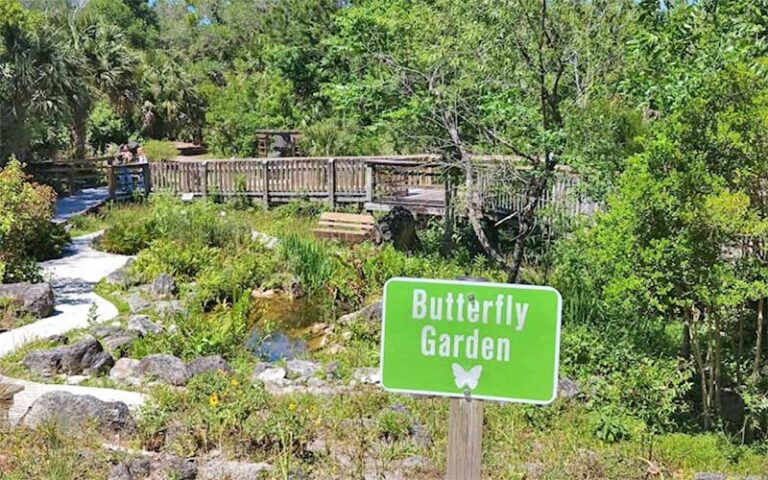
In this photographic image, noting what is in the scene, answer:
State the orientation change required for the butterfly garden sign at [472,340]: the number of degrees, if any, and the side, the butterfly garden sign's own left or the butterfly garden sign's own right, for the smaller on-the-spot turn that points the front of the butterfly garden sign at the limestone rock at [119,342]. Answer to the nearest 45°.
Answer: approximately 135° to the butterfly garden sign's own right

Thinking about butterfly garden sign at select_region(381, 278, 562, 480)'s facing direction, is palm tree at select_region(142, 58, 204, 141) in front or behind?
behind

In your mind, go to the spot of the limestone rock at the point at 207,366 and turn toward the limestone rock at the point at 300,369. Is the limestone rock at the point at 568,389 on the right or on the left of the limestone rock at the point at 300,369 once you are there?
right

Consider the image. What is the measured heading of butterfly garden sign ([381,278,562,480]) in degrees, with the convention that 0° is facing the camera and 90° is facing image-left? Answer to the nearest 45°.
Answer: approximately 0°

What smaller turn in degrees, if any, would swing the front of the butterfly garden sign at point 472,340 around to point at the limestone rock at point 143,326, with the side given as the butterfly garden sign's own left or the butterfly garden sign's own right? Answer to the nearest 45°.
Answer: approximately 135° to the butterfly garden sign's own right

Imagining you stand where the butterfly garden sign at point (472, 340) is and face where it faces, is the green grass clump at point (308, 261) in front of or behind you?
behind

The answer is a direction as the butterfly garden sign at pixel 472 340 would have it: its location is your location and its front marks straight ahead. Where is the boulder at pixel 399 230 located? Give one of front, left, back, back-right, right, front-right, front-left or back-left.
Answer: back

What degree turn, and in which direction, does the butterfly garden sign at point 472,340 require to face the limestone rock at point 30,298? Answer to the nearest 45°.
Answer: approximately 135° to its right

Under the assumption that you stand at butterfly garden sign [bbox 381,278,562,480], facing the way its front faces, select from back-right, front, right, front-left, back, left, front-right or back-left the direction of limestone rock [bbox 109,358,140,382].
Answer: back-right

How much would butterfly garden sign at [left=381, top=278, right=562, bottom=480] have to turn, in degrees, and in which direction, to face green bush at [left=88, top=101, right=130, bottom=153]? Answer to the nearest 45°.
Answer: approximately 135° to its right

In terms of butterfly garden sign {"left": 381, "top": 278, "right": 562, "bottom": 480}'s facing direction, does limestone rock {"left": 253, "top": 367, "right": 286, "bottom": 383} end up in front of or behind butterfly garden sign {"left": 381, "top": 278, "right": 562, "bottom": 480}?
behind

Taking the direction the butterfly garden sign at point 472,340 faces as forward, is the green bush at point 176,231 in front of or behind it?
behind

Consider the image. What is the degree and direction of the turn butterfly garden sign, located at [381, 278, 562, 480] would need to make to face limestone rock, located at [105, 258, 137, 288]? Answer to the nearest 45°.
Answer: approximately 135° to its right
